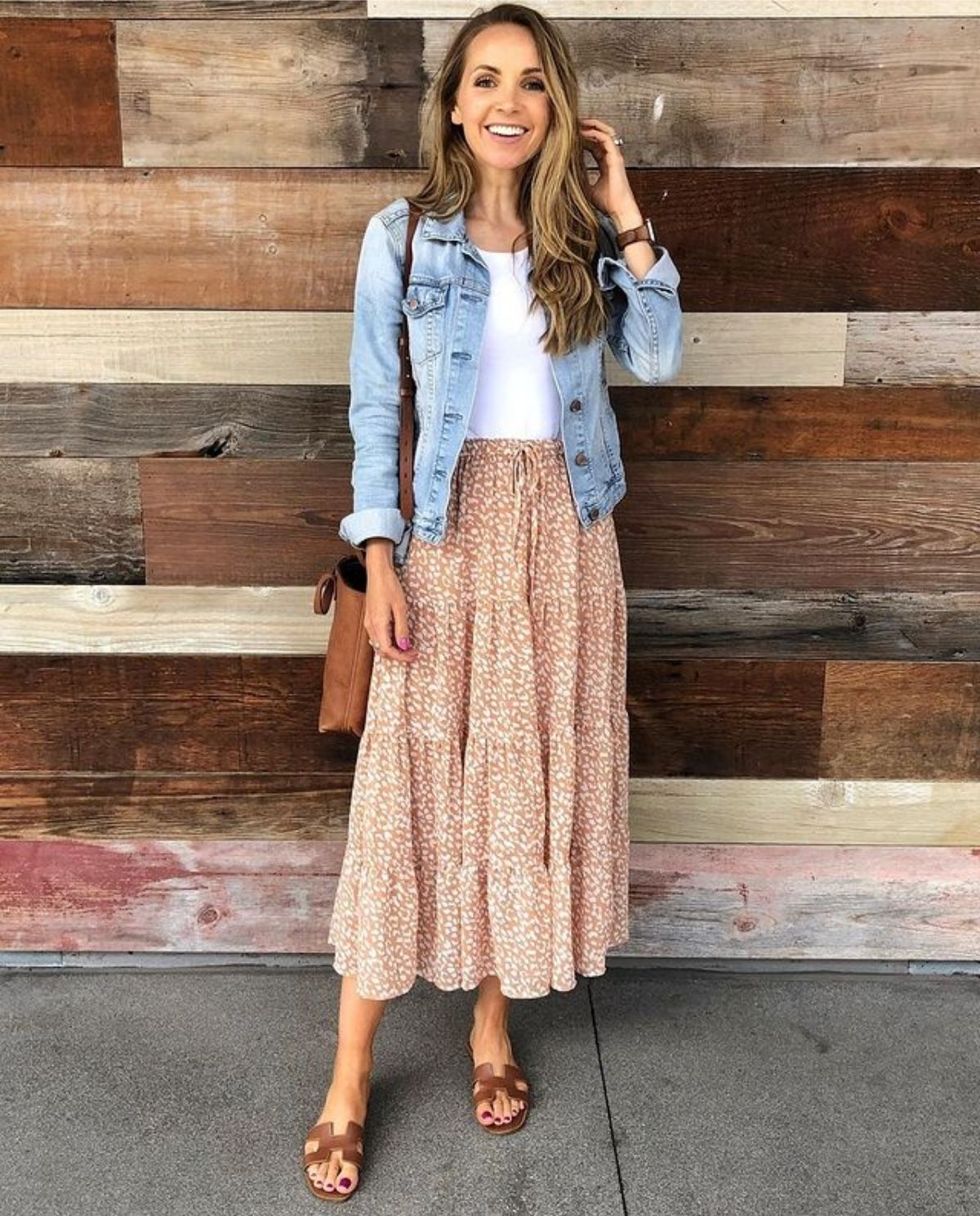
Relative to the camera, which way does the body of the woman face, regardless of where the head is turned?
toward the camera
